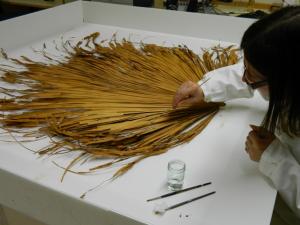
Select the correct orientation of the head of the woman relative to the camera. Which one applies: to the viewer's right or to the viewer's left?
to the viewer's left

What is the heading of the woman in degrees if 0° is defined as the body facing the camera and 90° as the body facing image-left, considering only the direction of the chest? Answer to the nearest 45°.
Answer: approximately 90°
